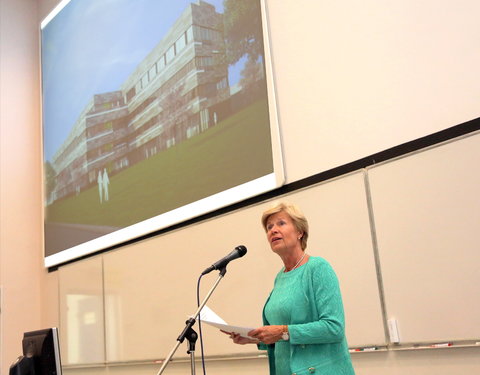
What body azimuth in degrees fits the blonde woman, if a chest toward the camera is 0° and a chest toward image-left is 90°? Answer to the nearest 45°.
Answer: approximately 45°

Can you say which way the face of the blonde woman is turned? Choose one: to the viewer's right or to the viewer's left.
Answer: to the viewer's left

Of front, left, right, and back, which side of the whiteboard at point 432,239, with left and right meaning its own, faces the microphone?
front

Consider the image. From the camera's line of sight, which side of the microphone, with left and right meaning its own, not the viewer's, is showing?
right

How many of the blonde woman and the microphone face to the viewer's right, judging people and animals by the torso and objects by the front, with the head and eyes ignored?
1

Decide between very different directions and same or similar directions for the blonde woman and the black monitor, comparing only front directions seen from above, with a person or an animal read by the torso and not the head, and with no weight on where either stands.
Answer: very different directions

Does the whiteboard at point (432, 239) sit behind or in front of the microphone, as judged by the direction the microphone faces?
in front

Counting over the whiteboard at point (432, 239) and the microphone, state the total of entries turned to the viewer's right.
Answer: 1
